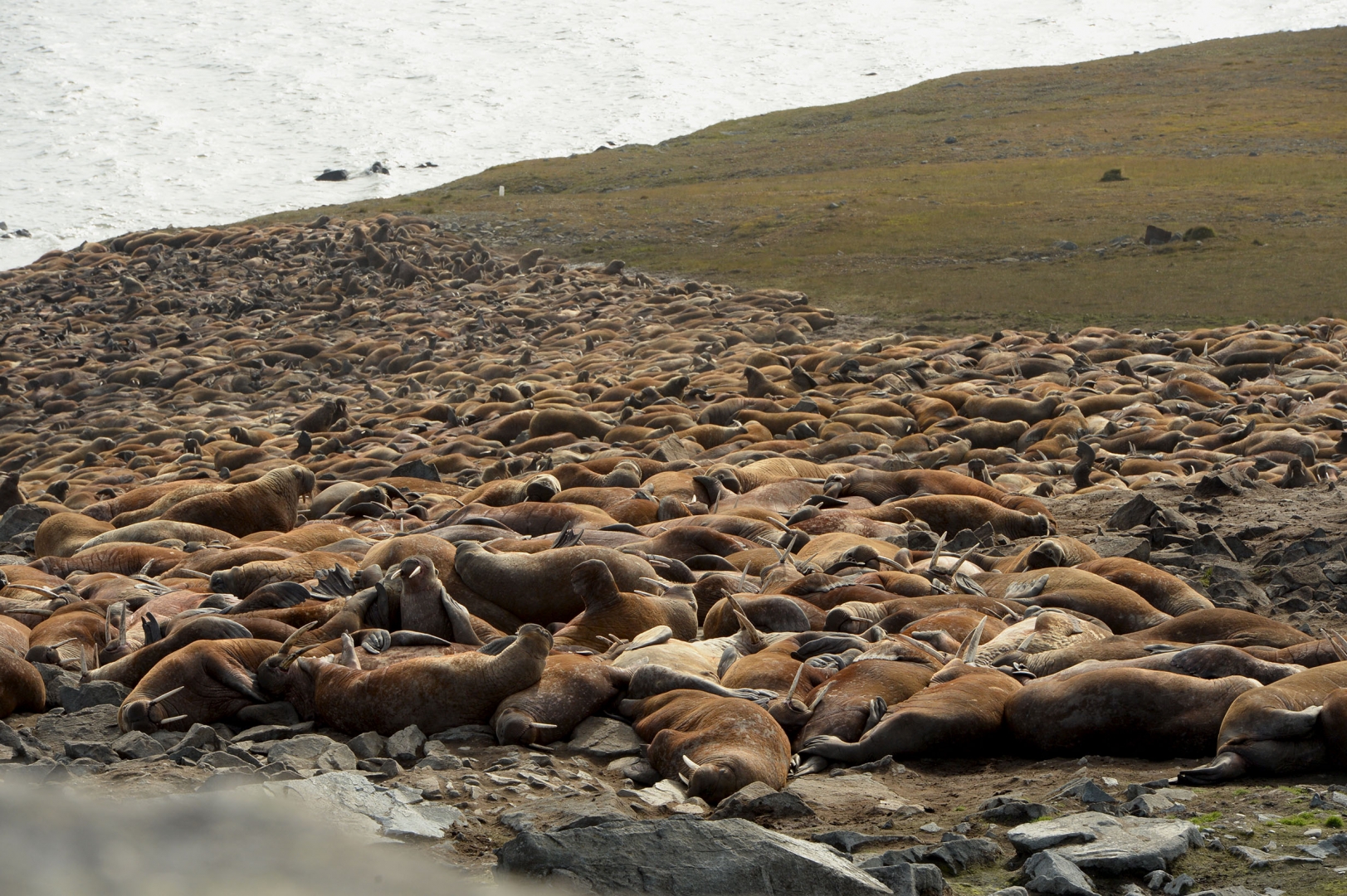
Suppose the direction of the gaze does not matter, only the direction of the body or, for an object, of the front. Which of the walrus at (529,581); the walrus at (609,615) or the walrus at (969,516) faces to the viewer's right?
the walrus at (969,516)

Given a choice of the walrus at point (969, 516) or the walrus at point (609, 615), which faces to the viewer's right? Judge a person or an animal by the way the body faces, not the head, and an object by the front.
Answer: the walrus at point (969, 516)

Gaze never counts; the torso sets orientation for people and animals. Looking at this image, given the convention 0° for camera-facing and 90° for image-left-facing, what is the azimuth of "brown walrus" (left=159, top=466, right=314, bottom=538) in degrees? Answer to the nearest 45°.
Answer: approximately 270°

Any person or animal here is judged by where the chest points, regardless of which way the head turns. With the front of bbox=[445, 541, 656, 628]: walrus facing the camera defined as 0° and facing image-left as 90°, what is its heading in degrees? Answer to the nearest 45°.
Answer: approximately 90°

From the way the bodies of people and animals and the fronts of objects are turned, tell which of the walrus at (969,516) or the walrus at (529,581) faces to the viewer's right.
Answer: the walrus at (969,516)

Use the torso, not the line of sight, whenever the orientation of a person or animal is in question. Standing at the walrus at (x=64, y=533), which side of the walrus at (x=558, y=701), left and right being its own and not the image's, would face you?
right

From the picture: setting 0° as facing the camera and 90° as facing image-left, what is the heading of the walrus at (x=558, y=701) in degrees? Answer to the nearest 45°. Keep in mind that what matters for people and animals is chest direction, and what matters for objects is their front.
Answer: approximately 45°

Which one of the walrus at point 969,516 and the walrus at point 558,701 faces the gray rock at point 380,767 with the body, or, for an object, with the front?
the walrus at point 558,701

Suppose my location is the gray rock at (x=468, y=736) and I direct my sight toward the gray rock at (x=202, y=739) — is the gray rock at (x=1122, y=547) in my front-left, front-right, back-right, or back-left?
back-right

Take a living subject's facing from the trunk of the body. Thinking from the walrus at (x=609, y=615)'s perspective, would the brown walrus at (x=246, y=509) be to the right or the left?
on its right

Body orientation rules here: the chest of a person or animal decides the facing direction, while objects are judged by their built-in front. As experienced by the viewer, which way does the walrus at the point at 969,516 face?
facing to the right of the viewer

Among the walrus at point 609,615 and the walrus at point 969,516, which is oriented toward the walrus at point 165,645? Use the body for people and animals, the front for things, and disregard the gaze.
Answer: the walrus at point 609,615

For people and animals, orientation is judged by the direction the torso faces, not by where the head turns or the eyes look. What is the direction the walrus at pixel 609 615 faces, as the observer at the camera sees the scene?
facing to the left of the viewer

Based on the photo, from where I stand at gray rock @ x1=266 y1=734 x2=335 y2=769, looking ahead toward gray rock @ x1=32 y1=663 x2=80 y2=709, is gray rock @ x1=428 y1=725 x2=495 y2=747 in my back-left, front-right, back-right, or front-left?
back-right

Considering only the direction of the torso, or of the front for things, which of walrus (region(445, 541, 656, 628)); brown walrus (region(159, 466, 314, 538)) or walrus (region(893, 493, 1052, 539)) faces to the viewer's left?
walrus (region(445, 541, 656, 628))
